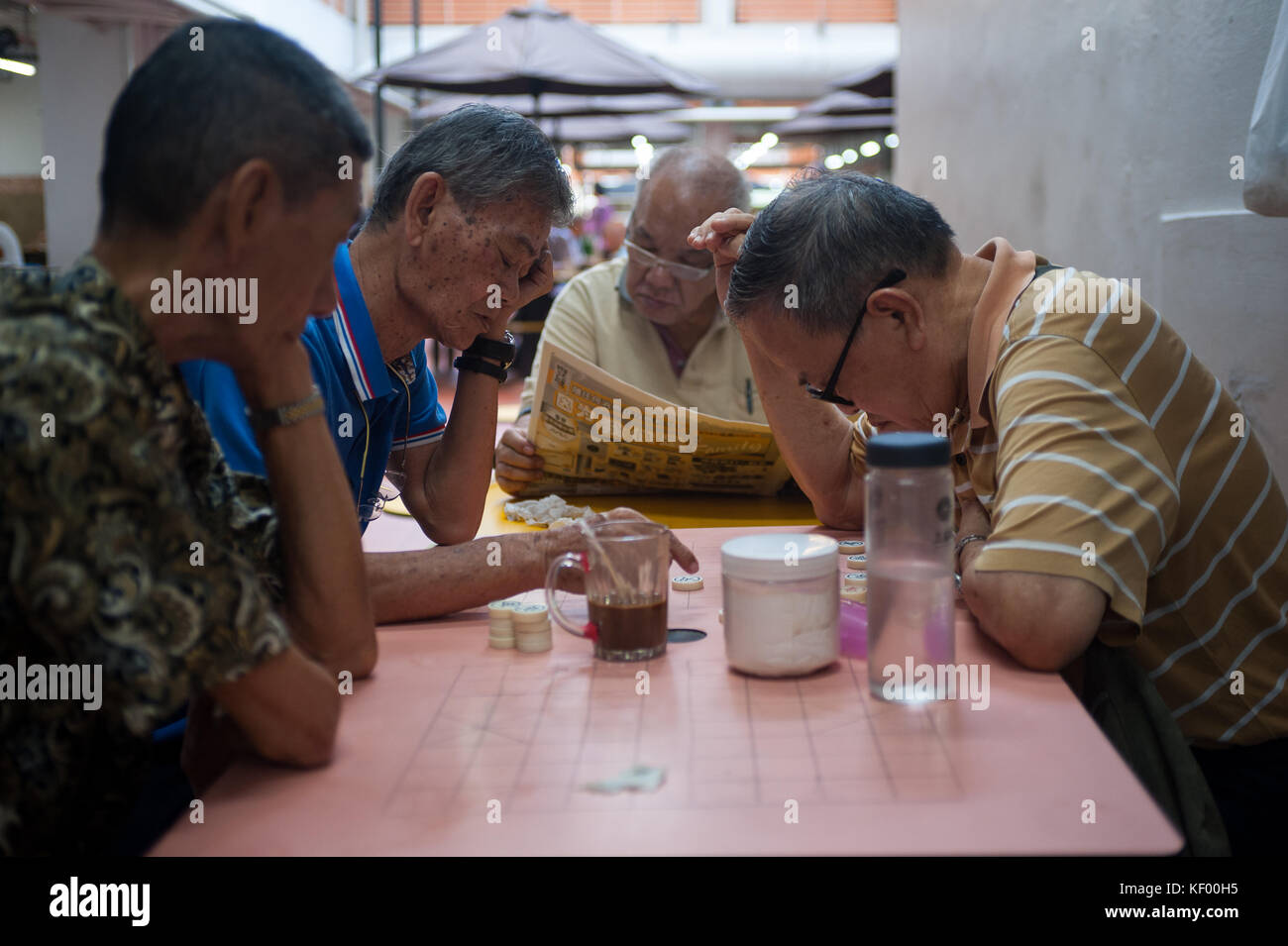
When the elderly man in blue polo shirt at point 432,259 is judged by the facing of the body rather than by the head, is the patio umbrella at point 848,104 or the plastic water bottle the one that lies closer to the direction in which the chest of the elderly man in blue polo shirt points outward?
the plastic water bottle

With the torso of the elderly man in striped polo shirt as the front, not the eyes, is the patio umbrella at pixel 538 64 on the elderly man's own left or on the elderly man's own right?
on the elderly man's own right

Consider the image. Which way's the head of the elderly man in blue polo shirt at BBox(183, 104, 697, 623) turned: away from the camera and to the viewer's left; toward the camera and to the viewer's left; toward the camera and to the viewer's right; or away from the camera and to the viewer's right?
toward the camera and to the viewer's right

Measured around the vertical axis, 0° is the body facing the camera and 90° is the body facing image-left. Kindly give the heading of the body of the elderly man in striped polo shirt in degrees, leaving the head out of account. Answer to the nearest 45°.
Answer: approximately 90°

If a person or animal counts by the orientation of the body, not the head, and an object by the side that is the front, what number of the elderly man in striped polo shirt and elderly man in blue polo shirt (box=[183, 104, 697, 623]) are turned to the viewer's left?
1

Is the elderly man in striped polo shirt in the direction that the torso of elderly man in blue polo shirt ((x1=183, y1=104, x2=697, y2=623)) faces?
yes

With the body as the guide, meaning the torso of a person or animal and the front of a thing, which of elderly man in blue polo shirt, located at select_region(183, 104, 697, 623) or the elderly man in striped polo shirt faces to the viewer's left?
the elderly man in striped polo shirt

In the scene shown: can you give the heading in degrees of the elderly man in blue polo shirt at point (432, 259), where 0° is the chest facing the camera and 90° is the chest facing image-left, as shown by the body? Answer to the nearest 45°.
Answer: approximately 315°

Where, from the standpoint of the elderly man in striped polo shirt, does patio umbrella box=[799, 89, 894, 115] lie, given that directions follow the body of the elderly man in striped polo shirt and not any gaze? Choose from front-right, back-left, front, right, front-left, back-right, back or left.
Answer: right

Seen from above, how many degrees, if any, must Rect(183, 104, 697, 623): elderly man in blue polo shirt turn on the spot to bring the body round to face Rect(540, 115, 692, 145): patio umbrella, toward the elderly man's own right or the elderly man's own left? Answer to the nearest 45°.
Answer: approximately 135° to the elderly man's own left

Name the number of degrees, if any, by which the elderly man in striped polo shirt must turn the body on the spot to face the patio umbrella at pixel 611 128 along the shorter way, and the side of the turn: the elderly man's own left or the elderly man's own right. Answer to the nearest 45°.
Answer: approximately 90° to the elderly man's own right
